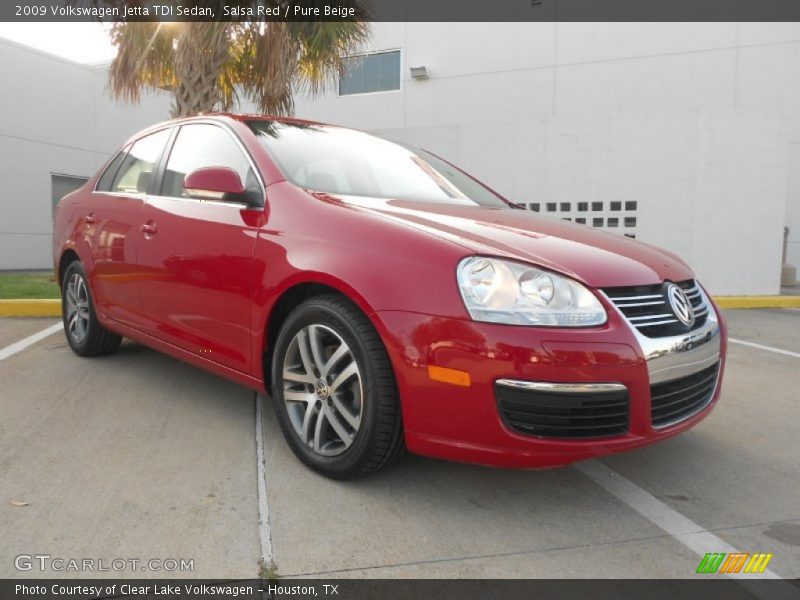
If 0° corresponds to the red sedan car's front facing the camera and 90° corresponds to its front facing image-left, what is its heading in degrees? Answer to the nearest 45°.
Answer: approximately 315°

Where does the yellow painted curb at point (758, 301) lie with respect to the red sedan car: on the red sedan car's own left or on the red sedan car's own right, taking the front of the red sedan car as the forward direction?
on the red sedan car's own left

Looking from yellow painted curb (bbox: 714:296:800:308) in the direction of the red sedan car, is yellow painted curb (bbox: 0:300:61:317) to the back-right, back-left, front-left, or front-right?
front-right

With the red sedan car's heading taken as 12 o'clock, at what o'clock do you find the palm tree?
The palm tree is roughly at 7 o'clock from the red sedan car.

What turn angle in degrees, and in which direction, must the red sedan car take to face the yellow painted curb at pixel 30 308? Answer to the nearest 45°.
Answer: approximately 180°
